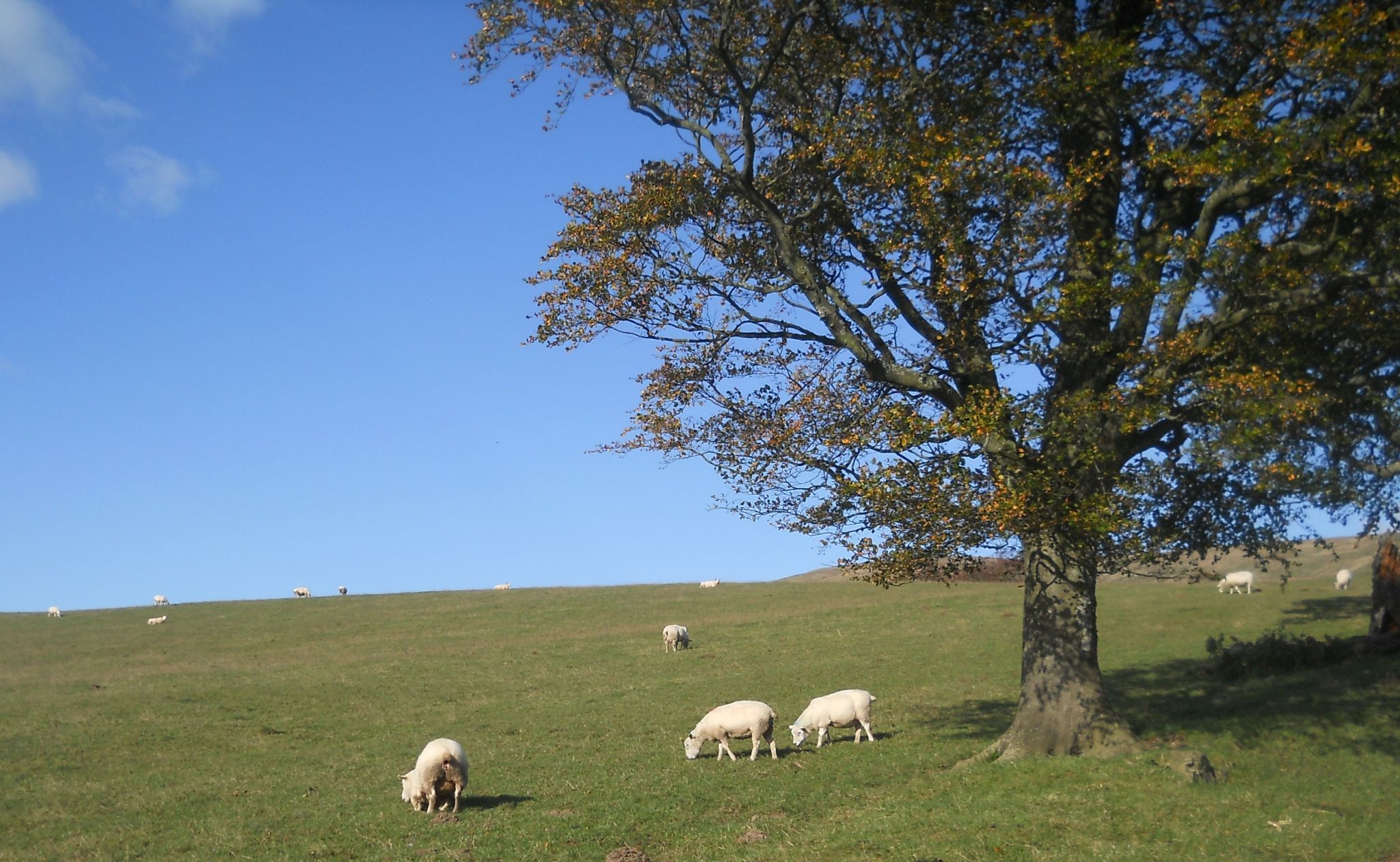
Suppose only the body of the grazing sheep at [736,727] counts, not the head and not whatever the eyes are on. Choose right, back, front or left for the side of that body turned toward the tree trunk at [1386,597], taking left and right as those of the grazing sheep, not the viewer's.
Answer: back

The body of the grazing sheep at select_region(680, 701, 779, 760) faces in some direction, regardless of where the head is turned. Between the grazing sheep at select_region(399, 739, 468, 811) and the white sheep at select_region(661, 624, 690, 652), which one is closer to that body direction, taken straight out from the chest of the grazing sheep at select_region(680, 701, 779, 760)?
the grazing sheep

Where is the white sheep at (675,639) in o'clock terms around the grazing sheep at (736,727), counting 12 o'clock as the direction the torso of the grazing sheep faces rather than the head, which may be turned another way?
The white sheep is roughly at 3 o'clock from the grazing sheep.

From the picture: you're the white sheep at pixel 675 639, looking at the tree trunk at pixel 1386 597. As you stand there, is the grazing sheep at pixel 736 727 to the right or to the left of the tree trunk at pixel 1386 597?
right

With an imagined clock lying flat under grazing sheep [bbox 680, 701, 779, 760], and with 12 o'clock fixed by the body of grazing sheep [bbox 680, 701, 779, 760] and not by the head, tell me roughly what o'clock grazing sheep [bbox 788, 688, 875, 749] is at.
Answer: grazing sheep [bbox 788, 688, 875, 749] is roughly at 5 o'clock from grazing sheep [bbox 680, 701, 779, 760].

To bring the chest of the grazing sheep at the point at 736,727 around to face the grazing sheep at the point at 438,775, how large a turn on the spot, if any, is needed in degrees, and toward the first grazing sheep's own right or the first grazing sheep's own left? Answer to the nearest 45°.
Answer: approximately 45° to the first grazing sheep's own left

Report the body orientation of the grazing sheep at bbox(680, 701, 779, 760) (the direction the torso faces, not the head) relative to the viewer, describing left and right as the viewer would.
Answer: facing to the left of the viewer

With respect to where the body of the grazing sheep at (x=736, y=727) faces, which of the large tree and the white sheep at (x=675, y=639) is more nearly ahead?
the white sheep

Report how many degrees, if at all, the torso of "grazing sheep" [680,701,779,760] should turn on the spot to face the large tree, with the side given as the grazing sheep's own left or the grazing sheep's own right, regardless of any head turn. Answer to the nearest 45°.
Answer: approximately 135° to the grazing sheep's own left
